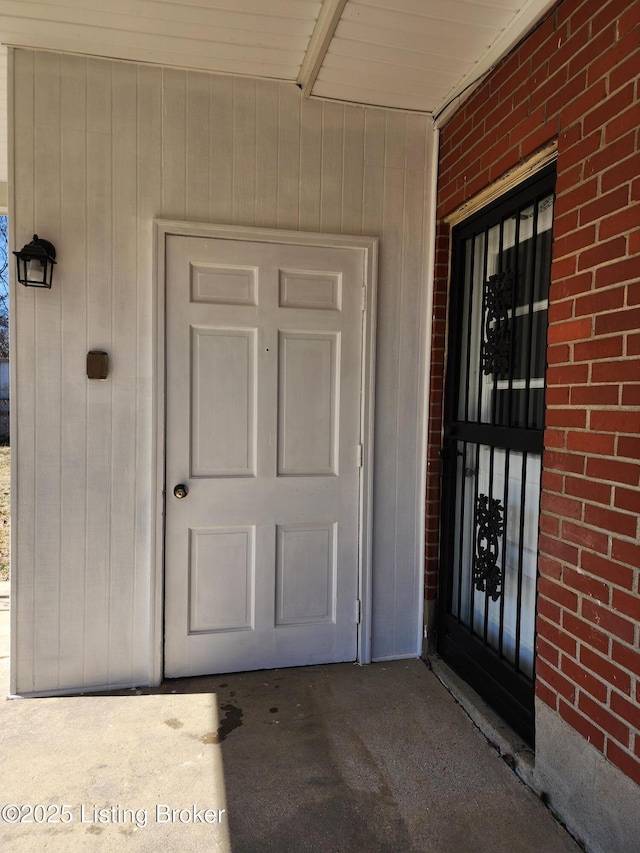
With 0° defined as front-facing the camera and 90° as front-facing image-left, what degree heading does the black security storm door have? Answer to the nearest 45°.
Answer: approximately 45°

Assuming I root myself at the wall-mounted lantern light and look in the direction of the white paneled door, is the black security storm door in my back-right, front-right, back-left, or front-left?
front-right

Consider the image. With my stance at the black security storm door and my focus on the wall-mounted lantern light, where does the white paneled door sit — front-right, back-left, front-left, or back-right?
front-right

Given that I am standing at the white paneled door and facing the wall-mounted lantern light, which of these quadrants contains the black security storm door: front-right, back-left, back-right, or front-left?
back-left

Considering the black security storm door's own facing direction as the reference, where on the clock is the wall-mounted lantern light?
The wall-mounted lantern light is roughly at 1 o'clock from the black security storm door.

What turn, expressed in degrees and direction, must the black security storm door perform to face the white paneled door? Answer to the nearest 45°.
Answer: approximately 45° to its right

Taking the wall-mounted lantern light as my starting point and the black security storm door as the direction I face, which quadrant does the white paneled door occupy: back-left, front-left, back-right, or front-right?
front-left
